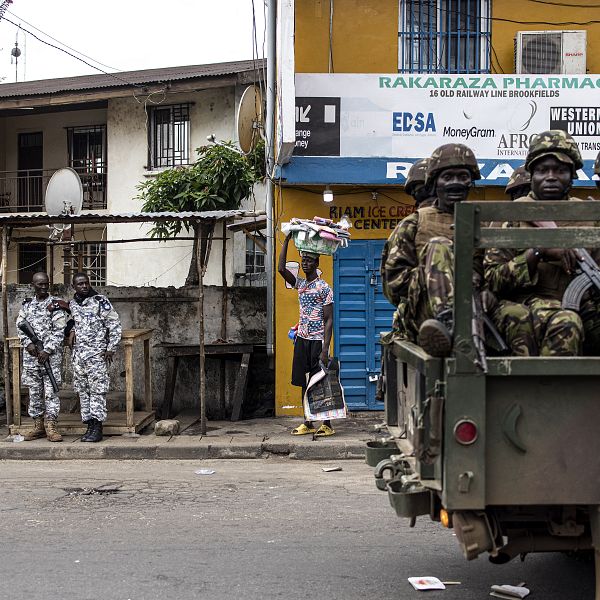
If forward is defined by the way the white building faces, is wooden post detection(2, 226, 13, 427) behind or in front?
in front

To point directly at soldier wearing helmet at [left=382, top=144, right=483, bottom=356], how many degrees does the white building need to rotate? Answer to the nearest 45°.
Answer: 0° — it already faces them

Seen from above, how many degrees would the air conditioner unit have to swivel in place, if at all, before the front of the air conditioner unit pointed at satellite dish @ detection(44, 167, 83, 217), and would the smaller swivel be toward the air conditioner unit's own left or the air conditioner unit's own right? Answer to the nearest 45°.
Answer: approximately 90° to the air conditioner unit's own right

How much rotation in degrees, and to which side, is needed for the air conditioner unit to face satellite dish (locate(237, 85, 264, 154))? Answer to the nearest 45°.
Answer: approximately 90° to its right

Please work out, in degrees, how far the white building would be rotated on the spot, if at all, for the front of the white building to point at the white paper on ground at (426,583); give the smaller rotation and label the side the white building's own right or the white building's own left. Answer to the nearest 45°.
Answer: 0° — it already faces it

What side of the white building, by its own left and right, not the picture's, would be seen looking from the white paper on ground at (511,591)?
front

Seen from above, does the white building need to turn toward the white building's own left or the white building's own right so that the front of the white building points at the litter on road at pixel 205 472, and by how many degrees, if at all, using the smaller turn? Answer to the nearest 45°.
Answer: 0° — it already faces it

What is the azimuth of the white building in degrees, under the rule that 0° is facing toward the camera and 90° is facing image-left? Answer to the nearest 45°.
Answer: approximately 0°

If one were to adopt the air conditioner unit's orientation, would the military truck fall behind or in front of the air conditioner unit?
in front

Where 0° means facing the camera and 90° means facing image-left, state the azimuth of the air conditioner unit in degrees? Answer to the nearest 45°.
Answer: approximately 0°

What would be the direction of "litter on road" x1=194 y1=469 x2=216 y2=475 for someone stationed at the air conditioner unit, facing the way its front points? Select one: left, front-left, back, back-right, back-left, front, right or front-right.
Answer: front-right

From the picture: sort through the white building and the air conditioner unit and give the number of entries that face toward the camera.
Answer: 2
